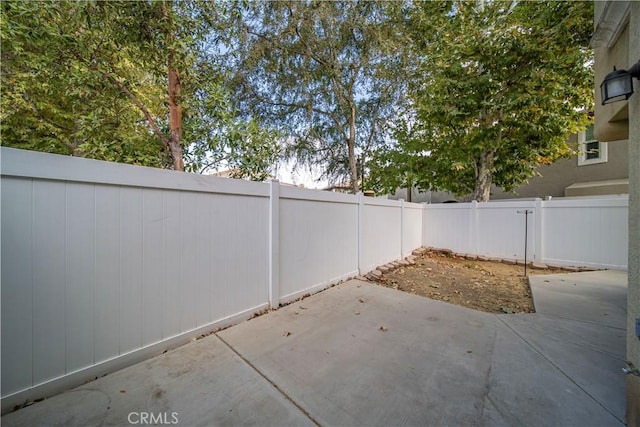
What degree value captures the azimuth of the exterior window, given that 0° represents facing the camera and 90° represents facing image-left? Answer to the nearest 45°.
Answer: approximately 0°

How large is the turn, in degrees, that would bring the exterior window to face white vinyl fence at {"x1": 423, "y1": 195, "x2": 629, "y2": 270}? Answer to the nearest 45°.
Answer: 0° — it already faces it

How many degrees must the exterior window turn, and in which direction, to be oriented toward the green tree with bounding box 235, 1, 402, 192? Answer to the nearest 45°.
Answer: approximately 45° to its right
